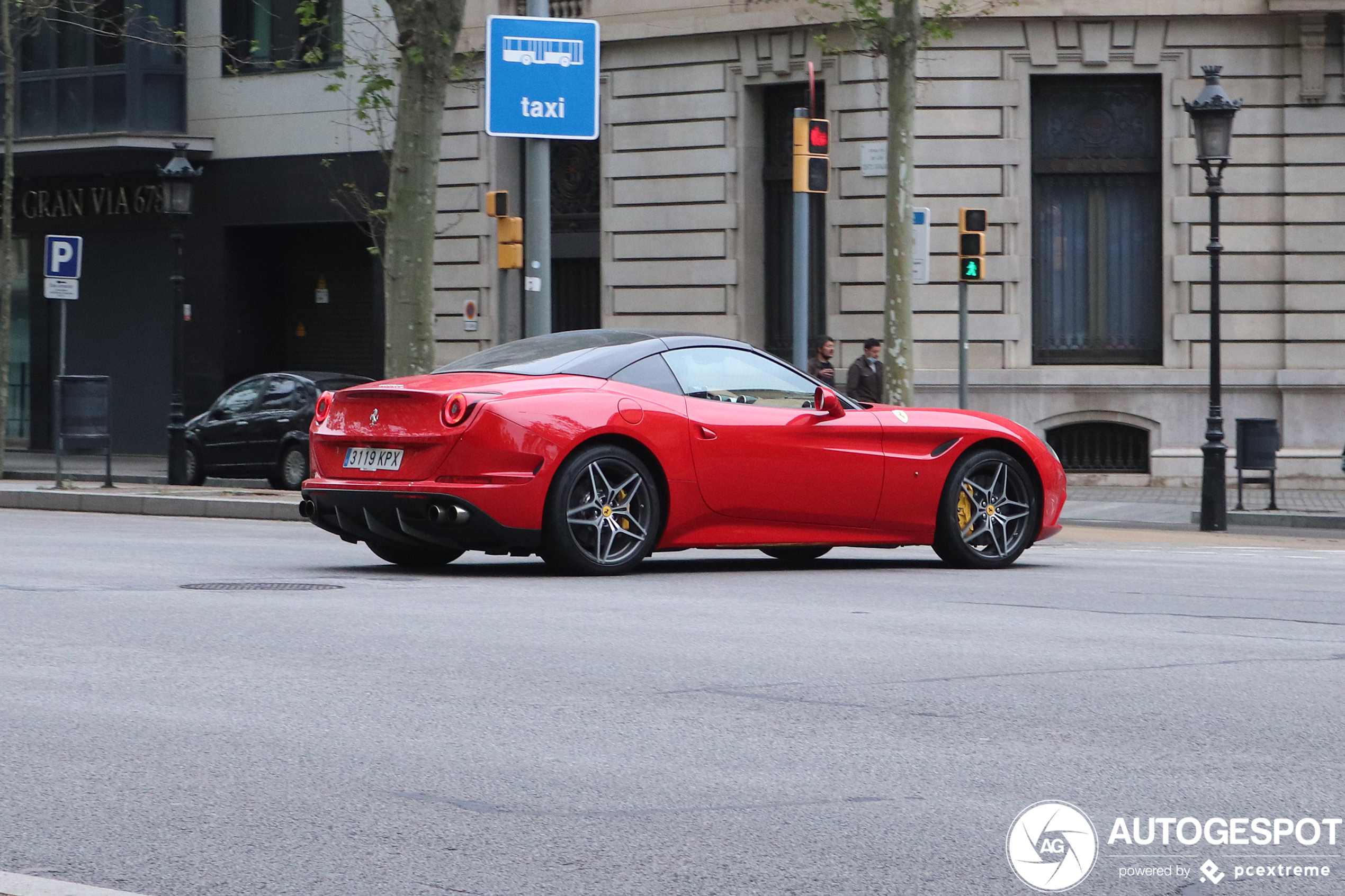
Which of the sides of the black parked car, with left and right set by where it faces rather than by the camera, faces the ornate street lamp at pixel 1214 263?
back

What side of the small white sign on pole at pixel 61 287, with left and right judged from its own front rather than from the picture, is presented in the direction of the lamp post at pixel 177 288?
left

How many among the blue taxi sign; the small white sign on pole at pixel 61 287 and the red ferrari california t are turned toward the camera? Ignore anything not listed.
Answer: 2

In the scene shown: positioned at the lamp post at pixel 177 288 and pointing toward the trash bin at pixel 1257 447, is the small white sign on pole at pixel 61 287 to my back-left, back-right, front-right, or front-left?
back-right

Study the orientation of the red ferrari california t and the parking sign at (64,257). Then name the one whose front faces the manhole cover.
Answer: the parking sign
